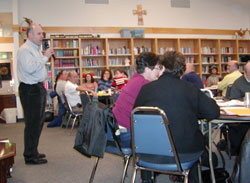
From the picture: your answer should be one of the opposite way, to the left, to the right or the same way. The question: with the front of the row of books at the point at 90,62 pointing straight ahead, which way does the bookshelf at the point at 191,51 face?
the same way

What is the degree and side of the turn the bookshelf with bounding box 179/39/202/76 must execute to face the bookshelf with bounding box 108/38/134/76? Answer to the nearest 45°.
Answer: approximately 45° to its right

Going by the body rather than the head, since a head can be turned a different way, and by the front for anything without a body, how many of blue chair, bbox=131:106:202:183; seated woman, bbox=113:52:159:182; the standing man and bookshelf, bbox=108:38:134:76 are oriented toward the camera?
1

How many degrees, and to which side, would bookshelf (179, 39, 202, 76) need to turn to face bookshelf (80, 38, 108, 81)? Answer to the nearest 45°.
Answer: approximately 45° to its right

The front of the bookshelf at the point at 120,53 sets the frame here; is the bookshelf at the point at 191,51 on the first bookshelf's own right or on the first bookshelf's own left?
on the first bookshelf's own left

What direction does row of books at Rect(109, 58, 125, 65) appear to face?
toward the camera

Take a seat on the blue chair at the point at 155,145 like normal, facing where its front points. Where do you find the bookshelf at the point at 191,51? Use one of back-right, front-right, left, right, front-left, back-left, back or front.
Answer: front-left

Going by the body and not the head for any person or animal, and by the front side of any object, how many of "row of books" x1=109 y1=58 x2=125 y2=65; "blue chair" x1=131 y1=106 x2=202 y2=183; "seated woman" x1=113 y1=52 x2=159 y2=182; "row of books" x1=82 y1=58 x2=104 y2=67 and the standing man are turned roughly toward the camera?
2

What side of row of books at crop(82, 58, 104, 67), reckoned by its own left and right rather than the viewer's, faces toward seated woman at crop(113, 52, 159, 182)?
front

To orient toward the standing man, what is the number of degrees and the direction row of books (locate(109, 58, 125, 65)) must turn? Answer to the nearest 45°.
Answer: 0° — it already faces them

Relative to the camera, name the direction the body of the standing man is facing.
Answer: to the viewer's right

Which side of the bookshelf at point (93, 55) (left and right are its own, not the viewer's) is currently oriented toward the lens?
front

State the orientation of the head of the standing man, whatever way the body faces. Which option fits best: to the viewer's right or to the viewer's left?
to the viewer's right

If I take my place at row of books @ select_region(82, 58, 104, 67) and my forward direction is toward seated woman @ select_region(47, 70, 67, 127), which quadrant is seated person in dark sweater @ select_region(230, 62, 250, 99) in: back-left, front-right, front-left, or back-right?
front-left

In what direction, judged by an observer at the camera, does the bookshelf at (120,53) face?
facing the viewer

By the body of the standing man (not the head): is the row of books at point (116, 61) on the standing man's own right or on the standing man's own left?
on the standing man's own left

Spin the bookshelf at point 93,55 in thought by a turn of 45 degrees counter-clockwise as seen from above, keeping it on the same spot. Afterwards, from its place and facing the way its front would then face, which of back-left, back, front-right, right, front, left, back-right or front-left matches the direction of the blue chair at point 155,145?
front-right
